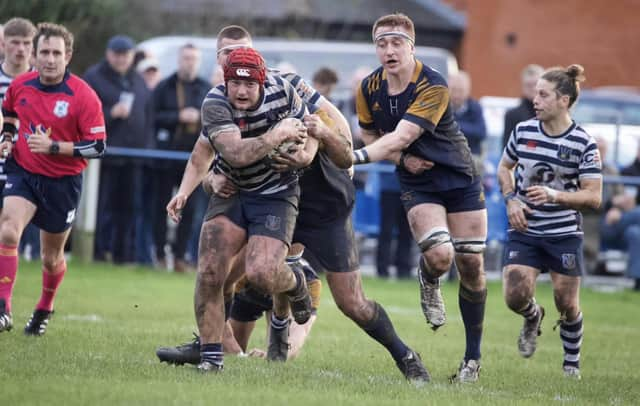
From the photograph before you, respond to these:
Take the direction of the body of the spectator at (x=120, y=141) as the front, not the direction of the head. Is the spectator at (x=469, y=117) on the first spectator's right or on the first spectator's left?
on the first spectator's left

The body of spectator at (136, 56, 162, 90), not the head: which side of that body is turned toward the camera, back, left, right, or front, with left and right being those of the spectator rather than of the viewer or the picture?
front

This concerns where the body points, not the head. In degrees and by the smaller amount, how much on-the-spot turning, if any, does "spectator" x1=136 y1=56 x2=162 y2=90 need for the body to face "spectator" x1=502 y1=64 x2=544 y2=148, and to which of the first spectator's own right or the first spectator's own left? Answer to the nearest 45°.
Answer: approximately 45° to the first spectator's own left

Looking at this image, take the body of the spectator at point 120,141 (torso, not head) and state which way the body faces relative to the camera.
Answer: toward the camera

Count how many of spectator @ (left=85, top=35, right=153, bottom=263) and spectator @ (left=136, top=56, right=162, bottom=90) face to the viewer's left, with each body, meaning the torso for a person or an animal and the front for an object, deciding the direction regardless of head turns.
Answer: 0
